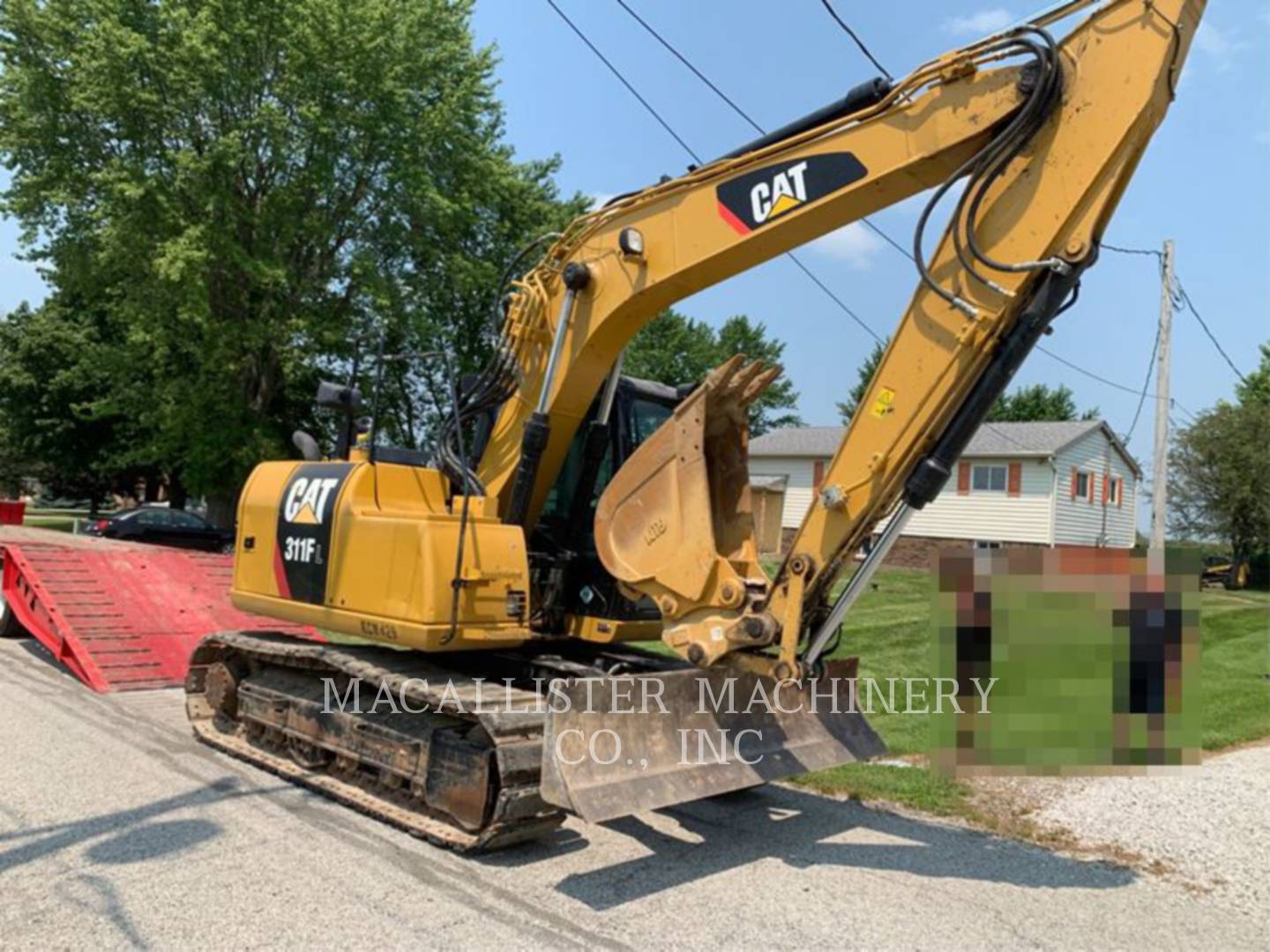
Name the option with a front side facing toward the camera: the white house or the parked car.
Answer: the white house

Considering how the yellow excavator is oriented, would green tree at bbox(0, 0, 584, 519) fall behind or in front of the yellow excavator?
behind

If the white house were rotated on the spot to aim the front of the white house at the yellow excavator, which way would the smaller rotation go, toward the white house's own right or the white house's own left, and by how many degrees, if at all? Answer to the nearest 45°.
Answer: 0° — it already faces it

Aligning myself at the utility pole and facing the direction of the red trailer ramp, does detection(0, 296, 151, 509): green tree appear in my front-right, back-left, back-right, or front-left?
front-right

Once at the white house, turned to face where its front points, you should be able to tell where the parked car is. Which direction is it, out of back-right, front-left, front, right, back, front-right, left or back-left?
front-right

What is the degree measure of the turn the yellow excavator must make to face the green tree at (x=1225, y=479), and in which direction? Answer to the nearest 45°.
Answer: approximately 90° to its left

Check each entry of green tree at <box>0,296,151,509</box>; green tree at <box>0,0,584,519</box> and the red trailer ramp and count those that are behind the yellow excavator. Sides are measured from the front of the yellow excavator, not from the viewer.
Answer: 3

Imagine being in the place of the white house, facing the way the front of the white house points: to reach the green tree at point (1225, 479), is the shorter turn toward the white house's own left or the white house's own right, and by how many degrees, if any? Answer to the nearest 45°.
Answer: approximately 135° to the white house's own left

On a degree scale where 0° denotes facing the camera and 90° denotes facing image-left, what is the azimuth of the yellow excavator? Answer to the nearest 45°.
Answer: approximately 315°

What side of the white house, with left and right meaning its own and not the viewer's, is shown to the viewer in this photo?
front
